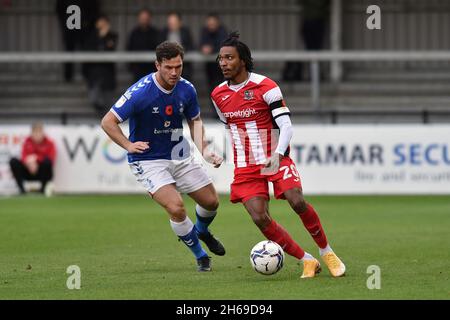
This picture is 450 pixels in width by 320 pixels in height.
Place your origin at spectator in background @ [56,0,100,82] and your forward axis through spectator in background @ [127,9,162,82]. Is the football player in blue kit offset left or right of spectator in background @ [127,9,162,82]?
right

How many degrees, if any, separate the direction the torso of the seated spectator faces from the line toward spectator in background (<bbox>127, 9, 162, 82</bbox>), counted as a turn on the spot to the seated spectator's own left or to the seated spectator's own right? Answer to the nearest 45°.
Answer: approximately 135° to the seated spectator's own left

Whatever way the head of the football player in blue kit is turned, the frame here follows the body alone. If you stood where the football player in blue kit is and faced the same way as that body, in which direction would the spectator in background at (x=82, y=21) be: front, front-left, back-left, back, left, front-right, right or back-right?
back-left

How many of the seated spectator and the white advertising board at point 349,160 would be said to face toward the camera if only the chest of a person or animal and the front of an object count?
2

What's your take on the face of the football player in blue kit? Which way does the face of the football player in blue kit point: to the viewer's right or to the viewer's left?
to the viewer's right

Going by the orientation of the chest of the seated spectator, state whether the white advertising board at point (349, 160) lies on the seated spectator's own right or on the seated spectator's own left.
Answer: on the seated spectator's own left

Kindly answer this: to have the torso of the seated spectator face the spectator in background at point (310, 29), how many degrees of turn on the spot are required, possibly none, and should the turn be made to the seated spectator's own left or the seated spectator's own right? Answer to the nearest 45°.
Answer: approximately 90° to the seated spectator's own left

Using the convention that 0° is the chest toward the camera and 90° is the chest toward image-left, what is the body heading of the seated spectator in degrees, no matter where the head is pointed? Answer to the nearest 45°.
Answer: approximately 0°

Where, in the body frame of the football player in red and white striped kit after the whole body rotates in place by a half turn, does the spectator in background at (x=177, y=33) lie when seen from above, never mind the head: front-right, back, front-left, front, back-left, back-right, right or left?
front-left

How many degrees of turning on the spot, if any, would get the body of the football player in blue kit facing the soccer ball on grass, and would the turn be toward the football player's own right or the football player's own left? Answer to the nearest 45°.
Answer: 0° — they already face it
